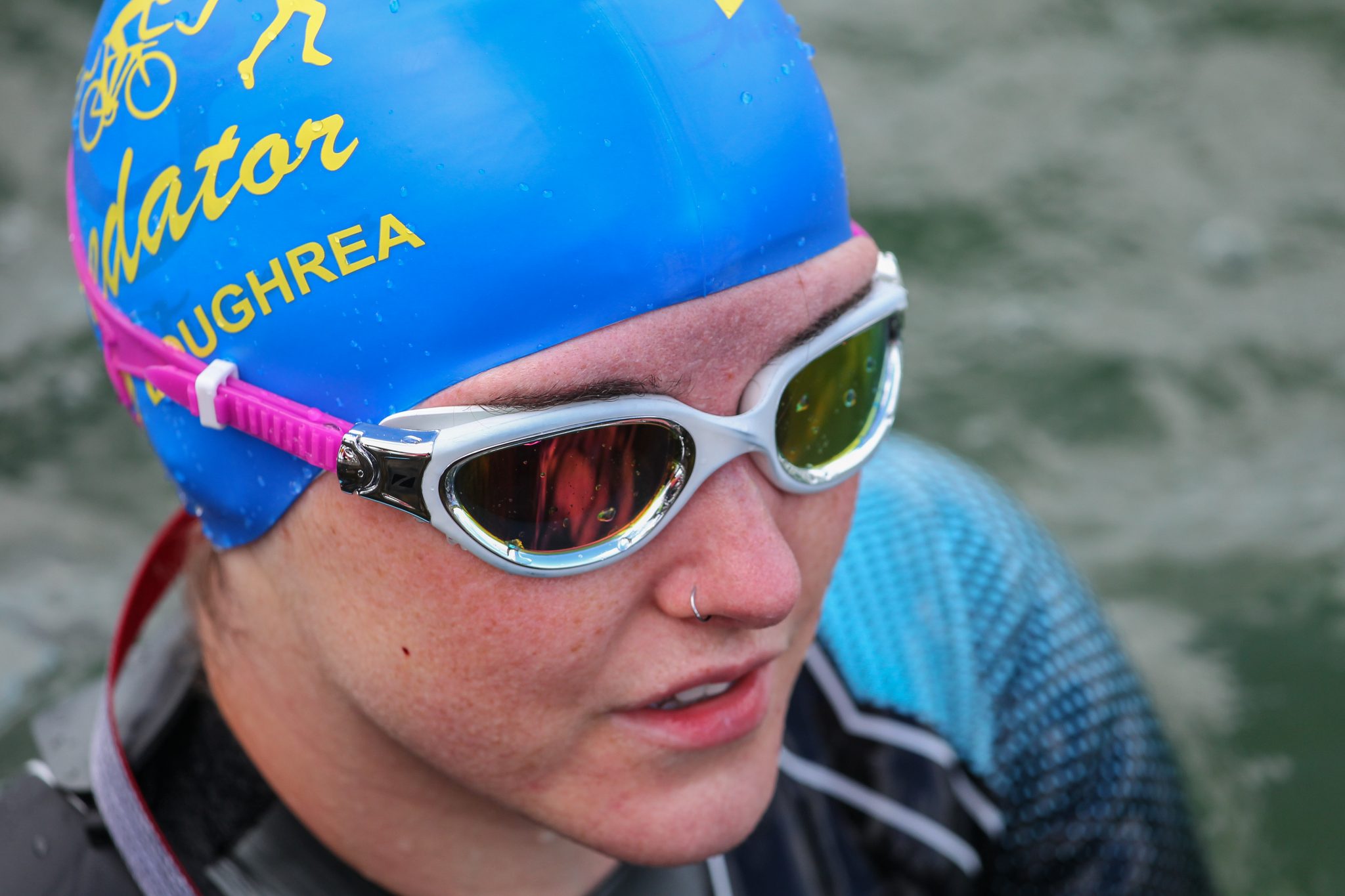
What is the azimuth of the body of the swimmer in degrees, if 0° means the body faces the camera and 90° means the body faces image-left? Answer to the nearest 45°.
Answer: approximately 315°

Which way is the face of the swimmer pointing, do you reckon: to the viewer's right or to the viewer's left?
to the viewer's right
